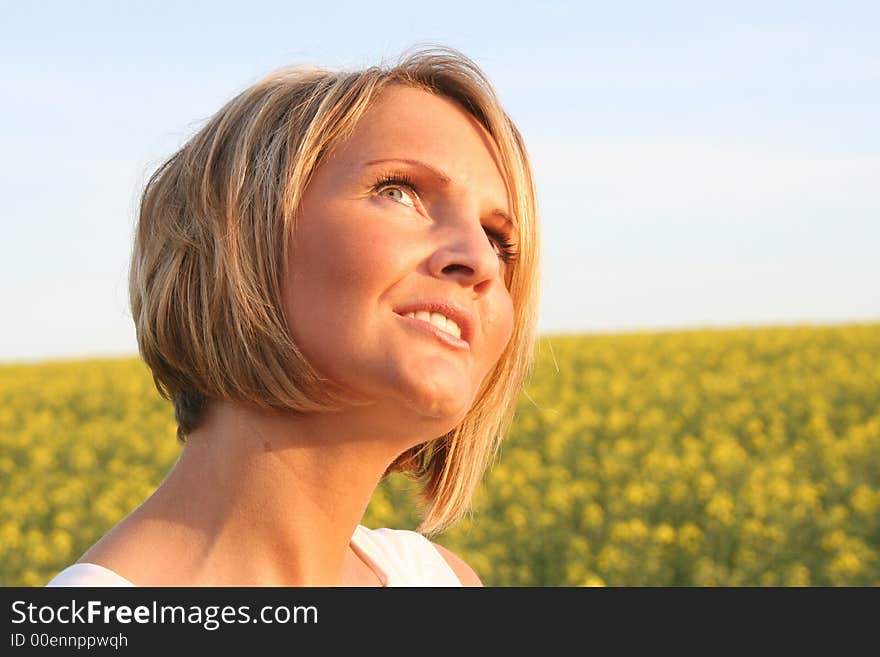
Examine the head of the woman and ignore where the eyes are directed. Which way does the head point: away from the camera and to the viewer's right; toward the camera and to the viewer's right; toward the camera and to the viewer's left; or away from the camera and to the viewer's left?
toward the camera and to the viewer's right

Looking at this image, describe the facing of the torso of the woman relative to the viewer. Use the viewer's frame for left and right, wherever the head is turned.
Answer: facing the viewer and to the right of the viewer
